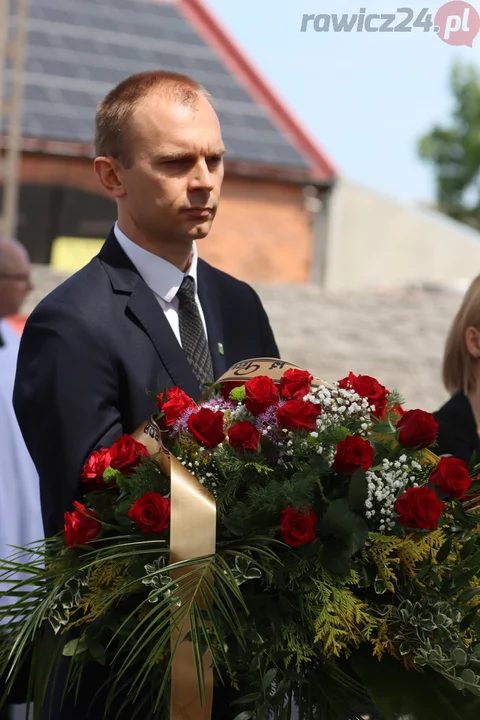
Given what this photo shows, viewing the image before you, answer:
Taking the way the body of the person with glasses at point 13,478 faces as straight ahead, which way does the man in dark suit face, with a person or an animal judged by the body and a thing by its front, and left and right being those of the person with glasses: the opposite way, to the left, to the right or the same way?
the same way

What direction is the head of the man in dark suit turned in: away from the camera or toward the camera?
toward the camera

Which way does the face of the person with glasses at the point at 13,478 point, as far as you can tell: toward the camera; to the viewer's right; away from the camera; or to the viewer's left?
to the viewer's right

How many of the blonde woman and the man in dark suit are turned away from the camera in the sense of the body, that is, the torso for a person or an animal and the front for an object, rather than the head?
0

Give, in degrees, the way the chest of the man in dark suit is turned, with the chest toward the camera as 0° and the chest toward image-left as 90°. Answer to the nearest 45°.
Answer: approximately 315°

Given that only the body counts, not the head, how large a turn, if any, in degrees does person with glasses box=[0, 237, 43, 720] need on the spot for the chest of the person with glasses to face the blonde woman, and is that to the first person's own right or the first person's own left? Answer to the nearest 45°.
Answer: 0° — they already face them

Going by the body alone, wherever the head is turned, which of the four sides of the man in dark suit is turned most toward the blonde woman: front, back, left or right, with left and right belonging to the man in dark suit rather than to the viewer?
left

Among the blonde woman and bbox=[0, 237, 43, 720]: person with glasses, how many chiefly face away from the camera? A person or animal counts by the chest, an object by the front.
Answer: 0

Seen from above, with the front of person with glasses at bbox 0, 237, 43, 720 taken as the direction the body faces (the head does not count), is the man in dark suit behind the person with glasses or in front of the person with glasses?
in front

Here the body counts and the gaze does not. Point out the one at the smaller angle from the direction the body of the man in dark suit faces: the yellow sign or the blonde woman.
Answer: the blonde woman

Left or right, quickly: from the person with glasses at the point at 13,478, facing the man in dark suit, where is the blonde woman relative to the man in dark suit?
left

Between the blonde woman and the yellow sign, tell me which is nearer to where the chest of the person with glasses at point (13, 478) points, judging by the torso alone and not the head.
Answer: the blonde woman

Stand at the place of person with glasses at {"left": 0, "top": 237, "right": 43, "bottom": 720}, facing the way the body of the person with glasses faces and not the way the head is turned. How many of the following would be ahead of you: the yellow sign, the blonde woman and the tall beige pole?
1

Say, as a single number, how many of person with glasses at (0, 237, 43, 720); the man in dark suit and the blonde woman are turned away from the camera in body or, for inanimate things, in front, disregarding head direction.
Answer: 0

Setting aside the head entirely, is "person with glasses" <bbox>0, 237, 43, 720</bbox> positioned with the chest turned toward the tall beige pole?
no
